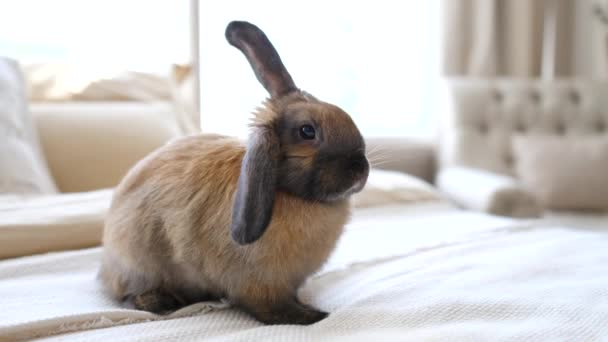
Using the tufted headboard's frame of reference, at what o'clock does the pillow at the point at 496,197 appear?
The pillow is roughly at 12 o'clock from the tufted headboard.

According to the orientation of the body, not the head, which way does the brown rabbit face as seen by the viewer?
to the viewer's right

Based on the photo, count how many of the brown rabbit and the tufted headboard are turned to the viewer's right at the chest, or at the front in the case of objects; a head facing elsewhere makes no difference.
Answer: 1

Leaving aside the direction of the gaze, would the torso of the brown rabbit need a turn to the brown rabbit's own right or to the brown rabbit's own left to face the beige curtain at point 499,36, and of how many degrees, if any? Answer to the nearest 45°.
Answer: approximately 45° to the brown rabbit's own left

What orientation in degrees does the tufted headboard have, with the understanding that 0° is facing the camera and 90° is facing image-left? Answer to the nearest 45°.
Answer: approximately 0°
